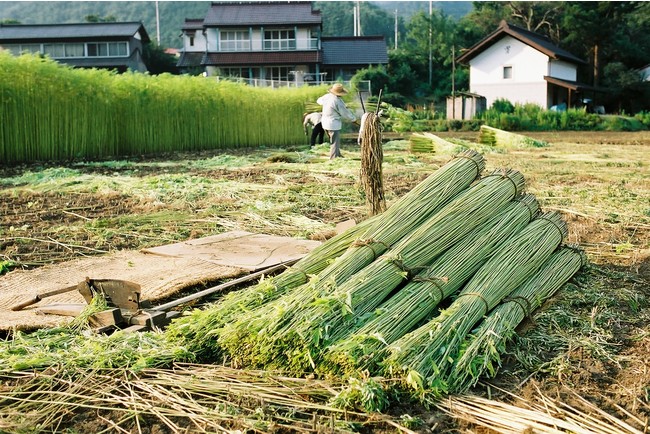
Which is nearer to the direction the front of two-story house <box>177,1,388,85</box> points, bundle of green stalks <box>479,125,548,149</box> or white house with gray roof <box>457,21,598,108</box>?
the bundle of green stalks

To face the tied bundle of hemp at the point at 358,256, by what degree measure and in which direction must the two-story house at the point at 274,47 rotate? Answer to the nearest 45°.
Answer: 0° — it already faces it

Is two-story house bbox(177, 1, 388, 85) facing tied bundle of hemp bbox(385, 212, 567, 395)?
yes

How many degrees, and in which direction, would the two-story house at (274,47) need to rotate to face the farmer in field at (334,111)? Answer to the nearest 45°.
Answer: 0° — it already faces them

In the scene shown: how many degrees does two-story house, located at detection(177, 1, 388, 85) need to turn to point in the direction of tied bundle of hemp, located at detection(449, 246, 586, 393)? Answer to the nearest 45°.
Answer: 0° — it already faces it

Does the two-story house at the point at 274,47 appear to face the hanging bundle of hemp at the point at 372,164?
yes

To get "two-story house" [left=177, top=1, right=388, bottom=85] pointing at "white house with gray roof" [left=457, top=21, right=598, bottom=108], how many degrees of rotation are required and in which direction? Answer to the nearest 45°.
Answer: approximately 45° to its left

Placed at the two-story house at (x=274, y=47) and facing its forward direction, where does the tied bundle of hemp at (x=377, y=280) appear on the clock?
The tied bundle of hemp is roughly at 12 o'clock from the two-story house.

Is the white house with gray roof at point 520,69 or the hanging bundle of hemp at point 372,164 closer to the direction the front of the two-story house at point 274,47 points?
the hanging bundle of hemp

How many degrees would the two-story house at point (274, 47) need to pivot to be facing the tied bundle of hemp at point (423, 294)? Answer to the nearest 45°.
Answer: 0° — it already faces it
